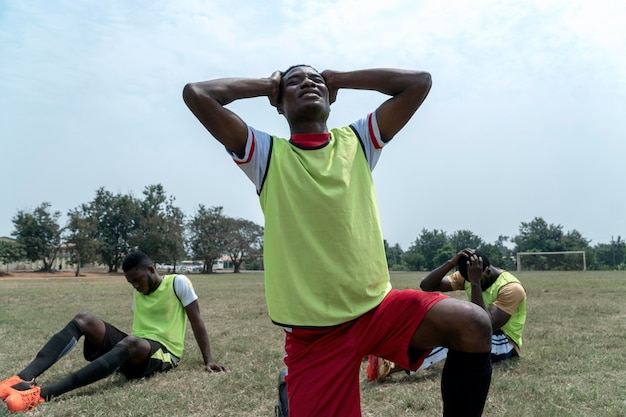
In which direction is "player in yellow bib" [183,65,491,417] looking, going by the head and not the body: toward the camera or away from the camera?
toward the camera

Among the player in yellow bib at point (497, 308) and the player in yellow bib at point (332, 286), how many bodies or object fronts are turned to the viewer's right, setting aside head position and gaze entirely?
0

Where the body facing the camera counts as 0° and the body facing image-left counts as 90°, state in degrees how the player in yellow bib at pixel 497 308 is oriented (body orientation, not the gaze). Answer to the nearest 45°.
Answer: approximately 45°

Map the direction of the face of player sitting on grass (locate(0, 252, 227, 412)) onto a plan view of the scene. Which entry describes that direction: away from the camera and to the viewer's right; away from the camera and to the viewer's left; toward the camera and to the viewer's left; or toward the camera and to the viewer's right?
toward the camera and to the viewer's left

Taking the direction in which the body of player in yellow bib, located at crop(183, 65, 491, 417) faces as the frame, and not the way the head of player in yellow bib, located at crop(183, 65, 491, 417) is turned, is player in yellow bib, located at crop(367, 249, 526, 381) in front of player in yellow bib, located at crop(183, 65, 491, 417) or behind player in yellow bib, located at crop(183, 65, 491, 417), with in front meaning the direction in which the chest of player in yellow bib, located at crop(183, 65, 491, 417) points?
behind

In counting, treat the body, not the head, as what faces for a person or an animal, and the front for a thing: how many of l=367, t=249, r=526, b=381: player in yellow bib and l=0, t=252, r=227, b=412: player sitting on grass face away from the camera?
0

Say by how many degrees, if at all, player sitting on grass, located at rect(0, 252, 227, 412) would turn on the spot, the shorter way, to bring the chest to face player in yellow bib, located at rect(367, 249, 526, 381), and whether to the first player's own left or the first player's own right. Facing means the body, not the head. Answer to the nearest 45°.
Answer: approximately 135° to the first player's own left

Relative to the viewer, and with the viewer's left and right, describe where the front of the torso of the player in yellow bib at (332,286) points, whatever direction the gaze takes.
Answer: facing the viewer

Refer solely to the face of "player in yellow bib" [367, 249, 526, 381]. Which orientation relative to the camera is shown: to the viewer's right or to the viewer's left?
to the viewer's left

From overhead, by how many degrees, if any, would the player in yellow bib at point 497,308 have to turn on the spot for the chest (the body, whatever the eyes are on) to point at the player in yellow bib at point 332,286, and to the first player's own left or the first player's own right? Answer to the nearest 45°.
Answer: approximately 45° to the first player's own left
